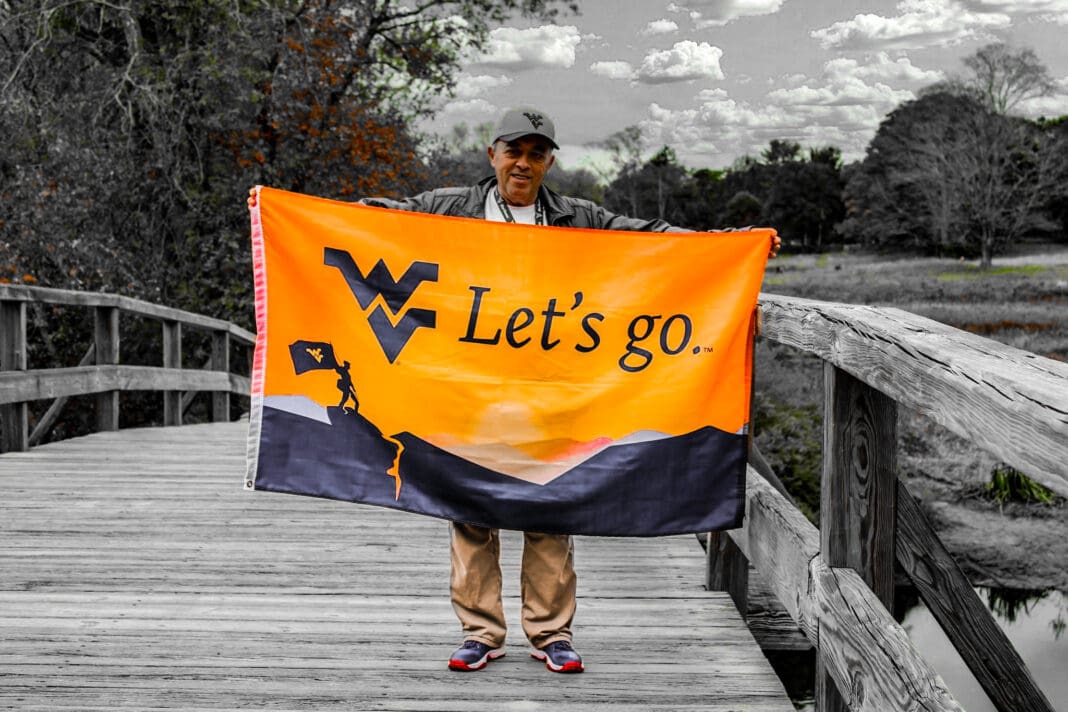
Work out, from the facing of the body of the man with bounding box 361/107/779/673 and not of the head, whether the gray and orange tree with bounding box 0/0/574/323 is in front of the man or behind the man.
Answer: behind

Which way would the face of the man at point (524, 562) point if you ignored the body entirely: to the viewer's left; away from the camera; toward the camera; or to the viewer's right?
toward the camera

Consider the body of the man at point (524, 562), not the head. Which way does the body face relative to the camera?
toward the camera
